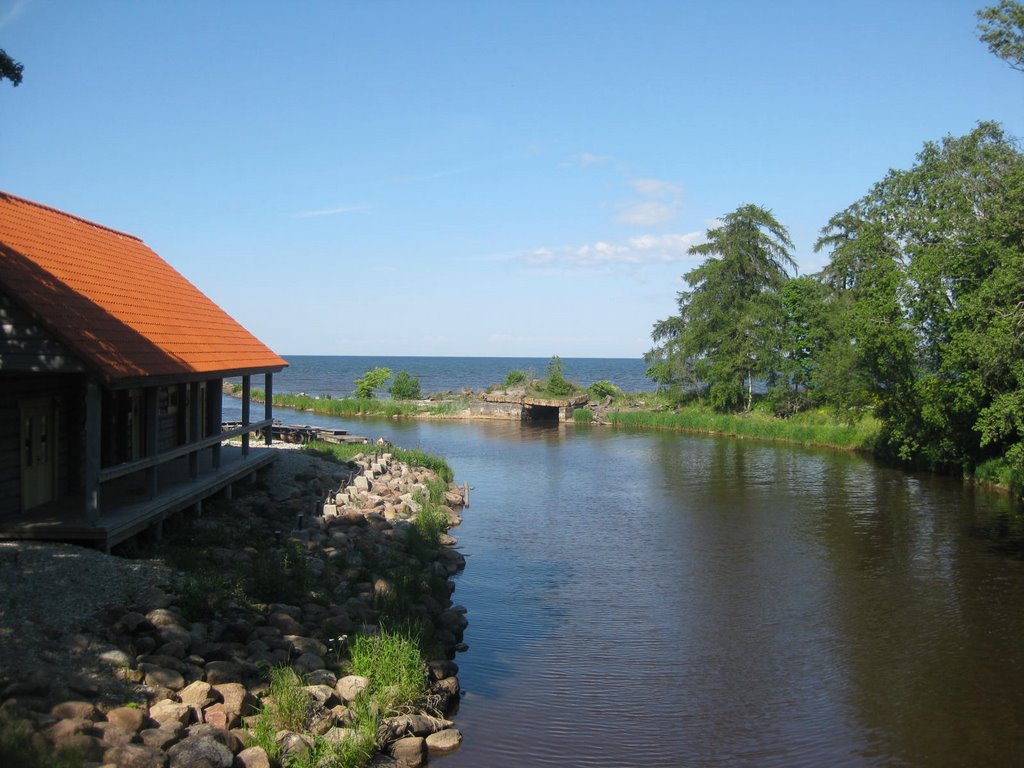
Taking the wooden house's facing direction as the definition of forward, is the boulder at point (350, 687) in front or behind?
in front

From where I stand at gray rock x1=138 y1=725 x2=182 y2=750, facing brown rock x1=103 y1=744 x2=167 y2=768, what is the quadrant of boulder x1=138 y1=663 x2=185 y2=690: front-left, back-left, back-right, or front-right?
back-right

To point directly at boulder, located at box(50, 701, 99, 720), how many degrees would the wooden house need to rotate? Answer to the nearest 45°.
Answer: approximately 45° to its right

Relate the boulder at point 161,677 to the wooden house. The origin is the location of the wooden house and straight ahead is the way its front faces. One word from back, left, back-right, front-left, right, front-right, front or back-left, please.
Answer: front-right

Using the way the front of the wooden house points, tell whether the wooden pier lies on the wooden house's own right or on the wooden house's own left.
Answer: on the wooden house's own left

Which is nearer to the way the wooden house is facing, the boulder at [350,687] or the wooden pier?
the boulder

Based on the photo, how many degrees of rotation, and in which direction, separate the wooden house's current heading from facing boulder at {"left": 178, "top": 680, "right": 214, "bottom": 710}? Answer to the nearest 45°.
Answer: approximately 45° to its right

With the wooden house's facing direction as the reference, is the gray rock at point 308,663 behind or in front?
in front

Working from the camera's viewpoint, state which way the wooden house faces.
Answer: facing the viewer and to the right of the viewer

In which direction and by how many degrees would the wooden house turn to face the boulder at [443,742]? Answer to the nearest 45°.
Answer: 0° — it already faces it

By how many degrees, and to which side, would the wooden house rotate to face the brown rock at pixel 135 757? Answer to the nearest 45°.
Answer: approximately 45° to its right

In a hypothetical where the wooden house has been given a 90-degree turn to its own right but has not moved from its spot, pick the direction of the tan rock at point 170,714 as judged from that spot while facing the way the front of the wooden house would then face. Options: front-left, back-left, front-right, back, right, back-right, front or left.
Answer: front-left

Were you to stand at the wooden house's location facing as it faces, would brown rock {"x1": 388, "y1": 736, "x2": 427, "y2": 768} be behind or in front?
in front
